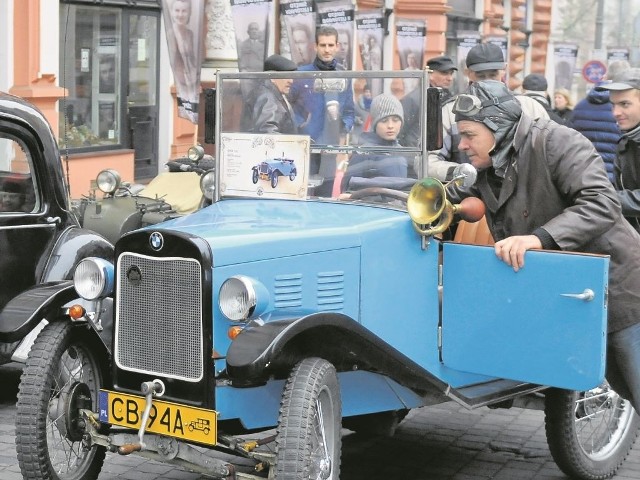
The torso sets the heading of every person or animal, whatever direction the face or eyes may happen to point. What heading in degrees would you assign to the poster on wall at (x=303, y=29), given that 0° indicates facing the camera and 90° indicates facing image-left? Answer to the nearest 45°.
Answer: approximately 0°

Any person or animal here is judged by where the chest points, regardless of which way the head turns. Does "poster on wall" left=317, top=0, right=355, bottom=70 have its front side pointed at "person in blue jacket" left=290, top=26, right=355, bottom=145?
yes

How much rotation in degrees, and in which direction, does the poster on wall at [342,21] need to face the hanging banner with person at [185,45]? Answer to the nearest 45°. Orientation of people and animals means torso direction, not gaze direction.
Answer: approximately 45° to its right

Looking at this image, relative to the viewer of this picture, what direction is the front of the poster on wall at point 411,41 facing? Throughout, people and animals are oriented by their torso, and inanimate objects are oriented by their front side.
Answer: facing the viewer

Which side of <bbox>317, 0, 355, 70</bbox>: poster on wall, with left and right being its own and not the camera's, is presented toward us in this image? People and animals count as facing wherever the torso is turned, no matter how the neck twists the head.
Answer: front

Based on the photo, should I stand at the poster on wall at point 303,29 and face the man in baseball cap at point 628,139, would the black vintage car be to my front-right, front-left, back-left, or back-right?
front-right

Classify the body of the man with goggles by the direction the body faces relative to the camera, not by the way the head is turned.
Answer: to the viewer's left

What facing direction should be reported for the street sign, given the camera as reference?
facing the viewer

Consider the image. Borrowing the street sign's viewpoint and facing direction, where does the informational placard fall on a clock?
The informational placard is roughly at 12 o'clock from the street sign.

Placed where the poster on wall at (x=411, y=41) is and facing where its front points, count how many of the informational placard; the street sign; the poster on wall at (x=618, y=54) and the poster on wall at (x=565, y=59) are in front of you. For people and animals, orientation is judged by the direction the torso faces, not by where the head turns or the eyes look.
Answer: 1

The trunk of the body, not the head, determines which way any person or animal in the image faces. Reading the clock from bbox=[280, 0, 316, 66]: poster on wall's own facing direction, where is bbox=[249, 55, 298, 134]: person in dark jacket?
The person in dark jacket is roughly at 12 o'clock from the poster on wall.

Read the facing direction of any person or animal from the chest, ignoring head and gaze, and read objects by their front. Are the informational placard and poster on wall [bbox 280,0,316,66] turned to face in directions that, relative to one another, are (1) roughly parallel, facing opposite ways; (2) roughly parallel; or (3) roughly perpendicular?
roughly parallel

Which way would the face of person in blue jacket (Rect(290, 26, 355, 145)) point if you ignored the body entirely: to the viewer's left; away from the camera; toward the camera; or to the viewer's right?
toward the camera

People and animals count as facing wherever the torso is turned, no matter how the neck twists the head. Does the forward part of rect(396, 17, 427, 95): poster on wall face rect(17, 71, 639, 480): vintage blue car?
yes

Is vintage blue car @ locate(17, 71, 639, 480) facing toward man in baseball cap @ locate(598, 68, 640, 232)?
no

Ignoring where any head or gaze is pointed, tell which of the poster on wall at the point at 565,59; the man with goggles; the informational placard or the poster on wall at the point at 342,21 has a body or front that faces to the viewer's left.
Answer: the man with goggles

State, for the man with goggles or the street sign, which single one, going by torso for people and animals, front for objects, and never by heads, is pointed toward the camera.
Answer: the street sign

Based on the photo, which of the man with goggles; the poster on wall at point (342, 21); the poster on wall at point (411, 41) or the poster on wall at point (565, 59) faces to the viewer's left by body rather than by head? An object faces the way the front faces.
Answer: the man with goggles
